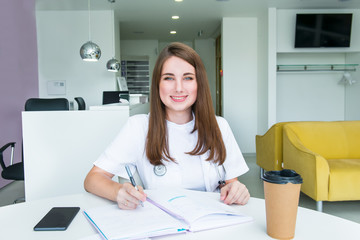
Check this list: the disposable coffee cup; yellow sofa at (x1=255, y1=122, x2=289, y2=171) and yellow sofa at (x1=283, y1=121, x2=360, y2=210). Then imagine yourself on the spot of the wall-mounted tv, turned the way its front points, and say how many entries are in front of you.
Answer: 3

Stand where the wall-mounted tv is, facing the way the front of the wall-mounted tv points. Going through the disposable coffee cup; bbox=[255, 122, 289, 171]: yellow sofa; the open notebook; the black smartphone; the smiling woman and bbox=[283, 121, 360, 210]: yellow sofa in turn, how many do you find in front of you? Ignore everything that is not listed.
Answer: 6

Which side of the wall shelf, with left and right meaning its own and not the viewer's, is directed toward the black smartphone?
front

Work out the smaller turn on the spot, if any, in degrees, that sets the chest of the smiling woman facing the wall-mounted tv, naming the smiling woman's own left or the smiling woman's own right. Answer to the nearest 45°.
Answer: approximately 135° to the smiling woman's own left

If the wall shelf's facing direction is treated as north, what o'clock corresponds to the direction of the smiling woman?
The smiling woman is roughly at 12 o'clock from the wall shelf.

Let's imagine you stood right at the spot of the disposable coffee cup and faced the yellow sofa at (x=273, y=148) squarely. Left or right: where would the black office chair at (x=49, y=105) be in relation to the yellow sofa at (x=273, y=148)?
left
